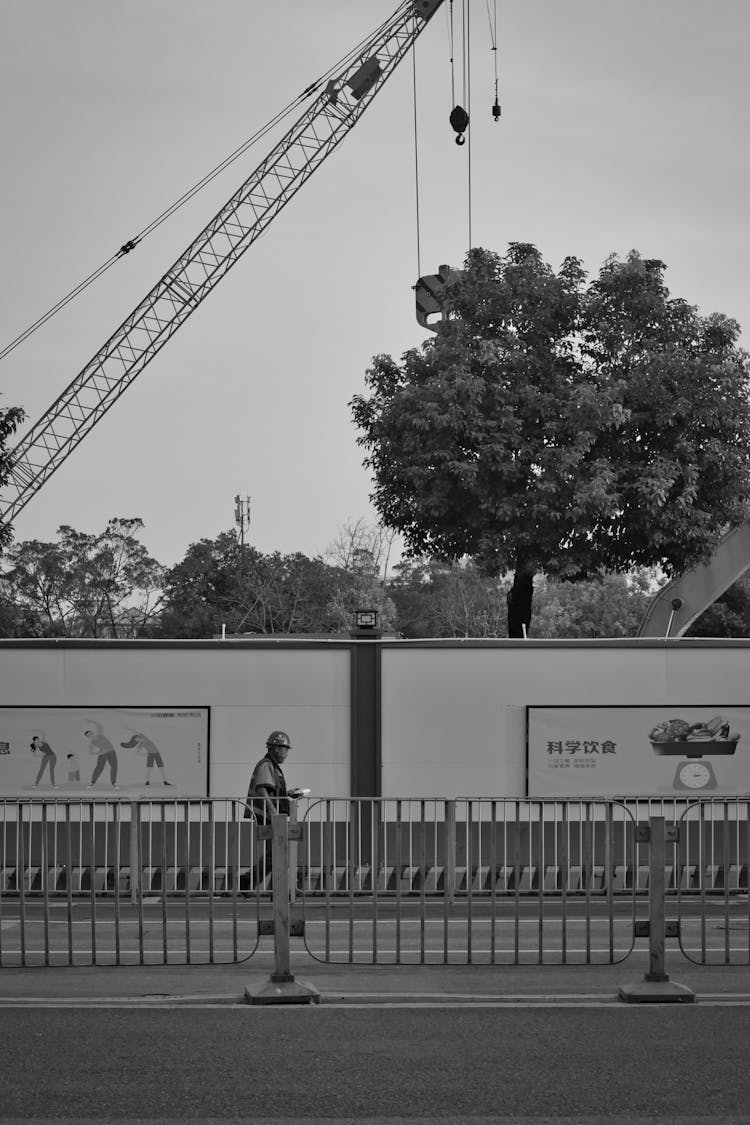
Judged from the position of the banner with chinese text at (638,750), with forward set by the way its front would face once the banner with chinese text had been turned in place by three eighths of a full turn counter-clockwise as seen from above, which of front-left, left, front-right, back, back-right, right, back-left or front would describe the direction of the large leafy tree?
front-left

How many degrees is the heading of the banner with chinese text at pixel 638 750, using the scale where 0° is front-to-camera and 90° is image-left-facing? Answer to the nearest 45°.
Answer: approximately 0°

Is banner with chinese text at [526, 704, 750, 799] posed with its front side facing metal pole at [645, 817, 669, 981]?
yes

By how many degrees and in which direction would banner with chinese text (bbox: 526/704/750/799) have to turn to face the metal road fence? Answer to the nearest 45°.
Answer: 0° — it already faces it
